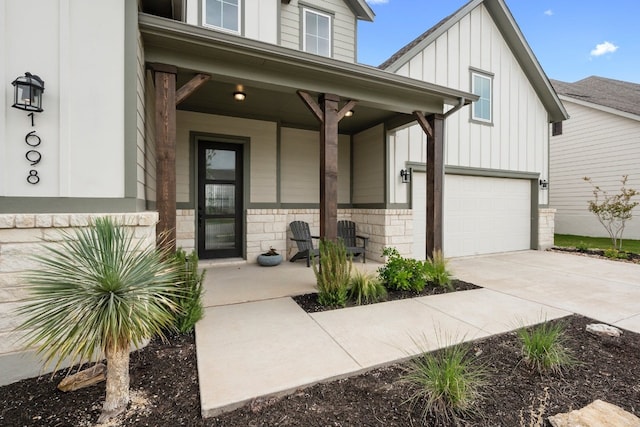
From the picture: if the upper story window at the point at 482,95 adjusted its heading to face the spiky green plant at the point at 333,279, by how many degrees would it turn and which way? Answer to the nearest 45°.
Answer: approximately 45° to its right

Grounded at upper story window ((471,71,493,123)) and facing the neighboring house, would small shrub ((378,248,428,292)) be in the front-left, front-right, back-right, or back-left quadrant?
back-right

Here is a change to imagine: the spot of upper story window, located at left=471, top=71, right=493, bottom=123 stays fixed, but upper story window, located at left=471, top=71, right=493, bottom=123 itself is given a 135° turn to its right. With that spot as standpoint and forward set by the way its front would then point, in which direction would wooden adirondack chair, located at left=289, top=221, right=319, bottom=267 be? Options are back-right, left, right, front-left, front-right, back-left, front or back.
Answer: front-left

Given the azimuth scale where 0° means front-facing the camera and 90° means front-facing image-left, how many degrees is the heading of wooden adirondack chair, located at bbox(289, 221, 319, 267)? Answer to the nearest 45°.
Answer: approximately 315°

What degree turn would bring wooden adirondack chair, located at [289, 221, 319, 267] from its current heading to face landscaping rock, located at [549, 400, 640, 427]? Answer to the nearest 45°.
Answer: approximately 45° to its right

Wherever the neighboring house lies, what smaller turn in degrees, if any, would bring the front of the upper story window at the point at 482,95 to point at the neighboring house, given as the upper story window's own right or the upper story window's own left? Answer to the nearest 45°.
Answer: approximately 90° to the upper story window's own left

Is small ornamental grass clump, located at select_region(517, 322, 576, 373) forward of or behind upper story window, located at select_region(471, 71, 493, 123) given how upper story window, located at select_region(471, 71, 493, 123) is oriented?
forward

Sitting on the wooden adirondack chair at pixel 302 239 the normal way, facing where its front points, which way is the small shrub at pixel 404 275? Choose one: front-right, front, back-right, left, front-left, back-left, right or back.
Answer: front

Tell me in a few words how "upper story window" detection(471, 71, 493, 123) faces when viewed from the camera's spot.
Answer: facing the viewer and to the right of the viewer

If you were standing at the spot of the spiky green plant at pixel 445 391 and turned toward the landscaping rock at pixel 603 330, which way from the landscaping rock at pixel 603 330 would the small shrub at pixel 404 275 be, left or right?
left

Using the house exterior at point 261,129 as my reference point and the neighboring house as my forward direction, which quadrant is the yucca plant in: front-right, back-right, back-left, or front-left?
back-right

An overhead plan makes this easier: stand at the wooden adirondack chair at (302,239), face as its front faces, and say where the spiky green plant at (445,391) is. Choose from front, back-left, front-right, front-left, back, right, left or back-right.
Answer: front-right

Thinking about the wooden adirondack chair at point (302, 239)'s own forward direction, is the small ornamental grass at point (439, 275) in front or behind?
in front

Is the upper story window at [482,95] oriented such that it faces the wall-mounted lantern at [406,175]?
no
